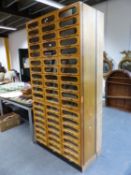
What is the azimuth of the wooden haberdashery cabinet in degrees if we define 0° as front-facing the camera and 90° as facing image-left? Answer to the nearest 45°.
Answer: approximately 45°

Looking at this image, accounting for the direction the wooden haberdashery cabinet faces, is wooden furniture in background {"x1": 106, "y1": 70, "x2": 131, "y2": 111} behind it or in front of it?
behind

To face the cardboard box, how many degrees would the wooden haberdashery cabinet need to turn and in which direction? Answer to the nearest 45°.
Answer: approximately 90° to its right

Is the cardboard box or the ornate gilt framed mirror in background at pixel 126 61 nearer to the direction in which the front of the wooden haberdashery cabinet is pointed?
the cardboard box

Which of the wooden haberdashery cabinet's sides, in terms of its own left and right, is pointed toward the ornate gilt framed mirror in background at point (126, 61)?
back

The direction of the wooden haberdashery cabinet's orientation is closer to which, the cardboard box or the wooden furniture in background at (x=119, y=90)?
the cardboard box

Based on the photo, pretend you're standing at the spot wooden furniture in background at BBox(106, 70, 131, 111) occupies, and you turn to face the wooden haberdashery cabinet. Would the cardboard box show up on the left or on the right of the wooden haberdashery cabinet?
right
